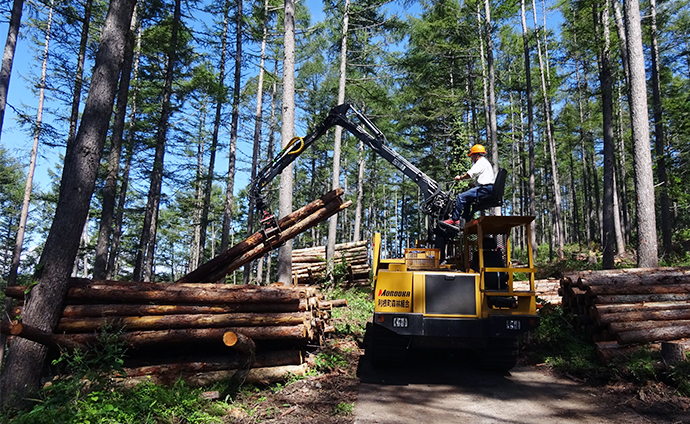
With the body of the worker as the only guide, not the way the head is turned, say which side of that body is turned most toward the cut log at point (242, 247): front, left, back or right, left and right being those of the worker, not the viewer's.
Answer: front

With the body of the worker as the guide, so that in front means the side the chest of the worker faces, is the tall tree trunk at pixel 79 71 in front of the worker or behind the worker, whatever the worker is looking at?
in front

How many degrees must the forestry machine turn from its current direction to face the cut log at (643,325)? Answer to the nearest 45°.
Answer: approximately 90° to its left

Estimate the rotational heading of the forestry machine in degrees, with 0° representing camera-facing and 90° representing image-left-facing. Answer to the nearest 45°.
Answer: approximately 0°

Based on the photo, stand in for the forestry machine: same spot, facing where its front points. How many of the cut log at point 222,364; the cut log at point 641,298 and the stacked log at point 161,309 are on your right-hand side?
2

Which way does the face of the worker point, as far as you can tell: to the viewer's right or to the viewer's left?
to the viewer's left

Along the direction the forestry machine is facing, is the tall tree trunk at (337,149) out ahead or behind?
behind

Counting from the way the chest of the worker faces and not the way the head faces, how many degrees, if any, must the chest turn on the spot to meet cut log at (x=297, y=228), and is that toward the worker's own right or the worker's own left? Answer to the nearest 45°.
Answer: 0° — they already face it

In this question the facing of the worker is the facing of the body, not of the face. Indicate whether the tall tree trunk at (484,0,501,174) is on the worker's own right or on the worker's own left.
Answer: on the worker's own right

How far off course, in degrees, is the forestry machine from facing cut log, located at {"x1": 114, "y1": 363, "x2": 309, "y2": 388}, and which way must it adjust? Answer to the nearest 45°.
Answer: approximately 90° to its right

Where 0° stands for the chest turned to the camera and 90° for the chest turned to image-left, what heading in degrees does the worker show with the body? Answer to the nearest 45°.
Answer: approximately 90°

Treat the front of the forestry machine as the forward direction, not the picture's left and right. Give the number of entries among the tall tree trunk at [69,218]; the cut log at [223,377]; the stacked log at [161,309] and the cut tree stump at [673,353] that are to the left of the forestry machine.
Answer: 1

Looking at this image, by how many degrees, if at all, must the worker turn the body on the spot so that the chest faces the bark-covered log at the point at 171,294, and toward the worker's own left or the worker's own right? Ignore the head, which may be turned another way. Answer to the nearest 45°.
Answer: approximately 45° to the worker's own left

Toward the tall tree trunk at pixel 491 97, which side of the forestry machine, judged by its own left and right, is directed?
back

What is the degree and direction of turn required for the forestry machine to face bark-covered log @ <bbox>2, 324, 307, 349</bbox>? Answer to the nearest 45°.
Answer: approximately 90° to its right
